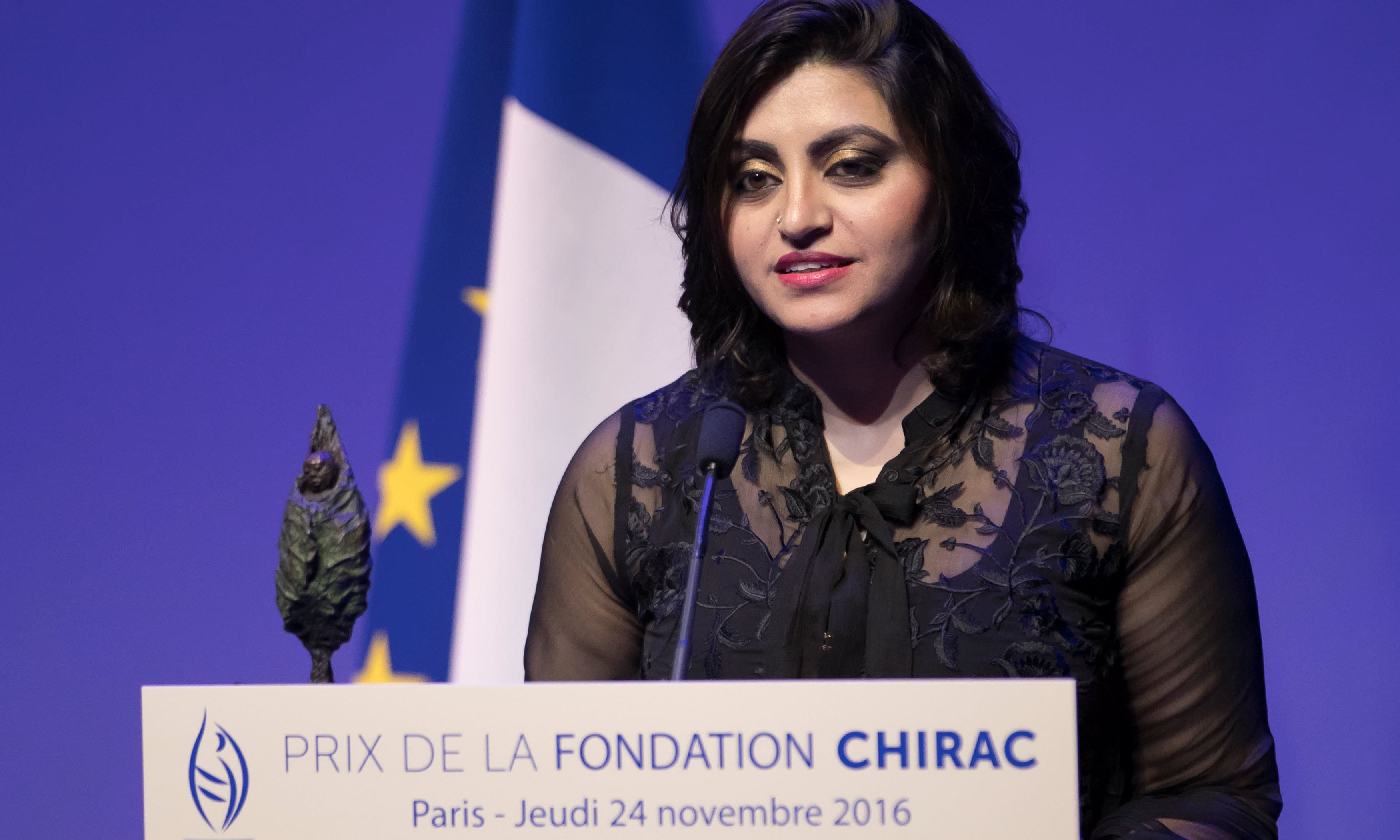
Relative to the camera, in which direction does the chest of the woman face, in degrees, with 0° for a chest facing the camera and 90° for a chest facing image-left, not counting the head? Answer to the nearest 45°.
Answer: approximately 0°

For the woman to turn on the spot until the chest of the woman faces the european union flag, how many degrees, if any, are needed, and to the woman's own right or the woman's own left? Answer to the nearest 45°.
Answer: approximately 135° to the woman's own right
